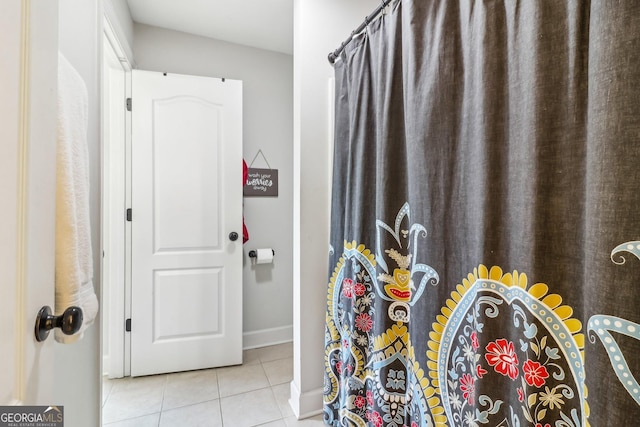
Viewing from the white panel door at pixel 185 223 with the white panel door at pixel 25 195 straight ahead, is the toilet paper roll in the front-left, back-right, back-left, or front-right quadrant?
back-left

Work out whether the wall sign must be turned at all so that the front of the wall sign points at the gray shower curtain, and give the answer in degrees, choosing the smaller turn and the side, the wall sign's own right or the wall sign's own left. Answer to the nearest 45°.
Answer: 0° — it already faces it

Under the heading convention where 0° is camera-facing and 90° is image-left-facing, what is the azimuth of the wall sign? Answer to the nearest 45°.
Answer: approximately 0°

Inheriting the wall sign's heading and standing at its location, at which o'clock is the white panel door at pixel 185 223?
The white panel door is roughly at 2 o'clock from the wall sign.
